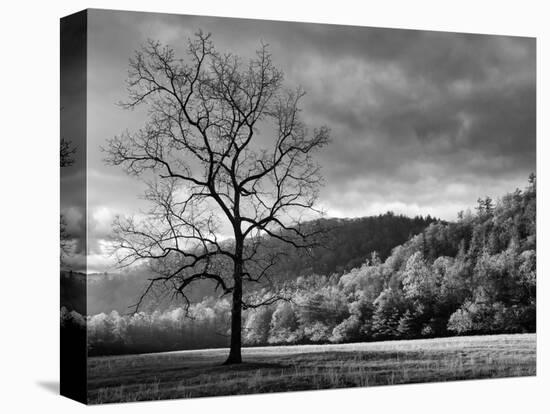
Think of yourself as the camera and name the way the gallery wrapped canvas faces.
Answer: facing the viewer and to the right of the viewer
